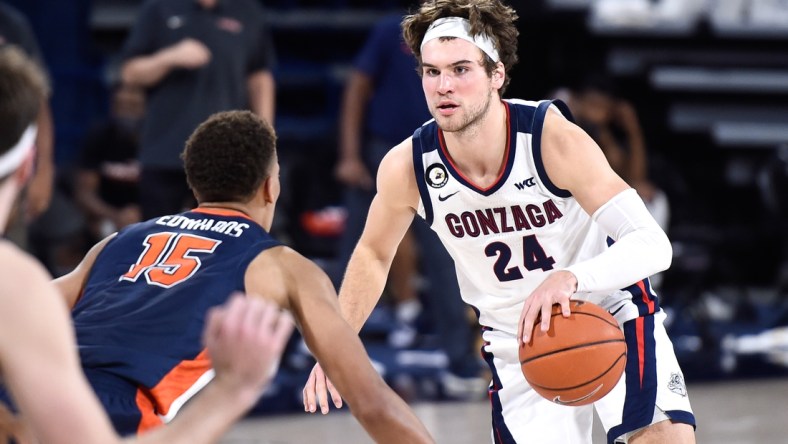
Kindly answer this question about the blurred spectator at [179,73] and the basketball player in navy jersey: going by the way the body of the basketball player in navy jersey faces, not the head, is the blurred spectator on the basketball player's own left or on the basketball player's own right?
on the basketball player's own left

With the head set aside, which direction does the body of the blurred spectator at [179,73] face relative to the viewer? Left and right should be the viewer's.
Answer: facing the viewer

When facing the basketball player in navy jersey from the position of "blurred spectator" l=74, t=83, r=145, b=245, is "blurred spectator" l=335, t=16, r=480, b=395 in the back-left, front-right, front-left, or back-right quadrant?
front-left

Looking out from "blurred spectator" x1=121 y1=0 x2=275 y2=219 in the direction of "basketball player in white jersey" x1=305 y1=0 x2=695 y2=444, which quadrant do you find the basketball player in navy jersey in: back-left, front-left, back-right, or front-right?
front-right

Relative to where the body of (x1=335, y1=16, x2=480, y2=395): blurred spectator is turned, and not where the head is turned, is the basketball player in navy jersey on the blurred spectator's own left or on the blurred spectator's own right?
on the blurred spectator's own right

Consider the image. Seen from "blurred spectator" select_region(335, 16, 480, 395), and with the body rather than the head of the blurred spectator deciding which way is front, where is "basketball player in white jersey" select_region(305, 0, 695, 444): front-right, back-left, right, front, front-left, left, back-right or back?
front-right

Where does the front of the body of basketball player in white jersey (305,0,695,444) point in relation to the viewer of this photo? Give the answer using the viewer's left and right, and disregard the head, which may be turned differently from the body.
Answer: facing the viewer and to the left of the viewer

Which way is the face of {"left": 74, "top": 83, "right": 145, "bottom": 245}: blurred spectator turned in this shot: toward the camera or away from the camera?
toward the camera

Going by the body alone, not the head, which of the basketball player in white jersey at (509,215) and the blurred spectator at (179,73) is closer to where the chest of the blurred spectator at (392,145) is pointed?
the basketball player in white jersey

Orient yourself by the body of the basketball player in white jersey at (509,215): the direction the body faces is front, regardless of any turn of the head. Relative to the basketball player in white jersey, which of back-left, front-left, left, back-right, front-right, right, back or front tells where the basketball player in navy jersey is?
front

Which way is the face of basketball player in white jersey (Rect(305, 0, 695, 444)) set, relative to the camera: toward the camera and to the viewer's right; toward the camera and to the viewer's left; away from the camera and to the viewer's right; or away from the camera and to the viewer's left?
toward the camera and to the viewer's left

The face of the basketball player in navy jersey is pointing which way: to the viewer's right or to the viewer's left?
to the viewer's right

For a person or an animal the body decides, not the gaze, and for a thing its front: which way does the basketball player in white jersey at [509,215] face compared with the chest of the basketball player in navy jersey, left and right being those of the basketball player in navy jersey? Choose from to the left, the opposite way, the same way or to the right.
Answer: the opposite way

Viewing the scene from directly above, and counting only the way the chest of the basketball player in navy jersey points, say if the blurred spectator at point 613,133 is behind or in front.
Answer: in front

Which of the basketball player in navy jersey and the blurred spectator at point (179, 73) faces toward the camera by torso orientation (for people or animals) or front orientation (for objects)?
the blurred spectator

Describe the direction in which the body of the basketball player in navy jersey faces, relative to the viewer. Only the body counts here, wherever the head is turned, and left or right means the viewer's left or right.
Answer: facing away from the viewer and to the right of the viewer

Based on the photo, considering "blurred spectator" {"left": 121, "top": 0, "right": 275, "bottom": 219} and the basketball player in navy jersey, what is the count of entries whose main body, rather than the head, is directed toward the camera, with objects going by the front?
1

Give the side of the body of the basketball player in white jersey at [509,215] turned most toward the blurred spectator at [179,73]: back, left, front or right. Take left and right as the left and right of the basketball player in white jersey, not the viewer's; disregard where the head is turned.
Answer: right

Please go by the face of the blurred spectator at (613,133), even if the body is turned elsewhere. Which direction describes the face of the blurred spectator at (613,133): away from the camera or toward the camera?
toward the camera
